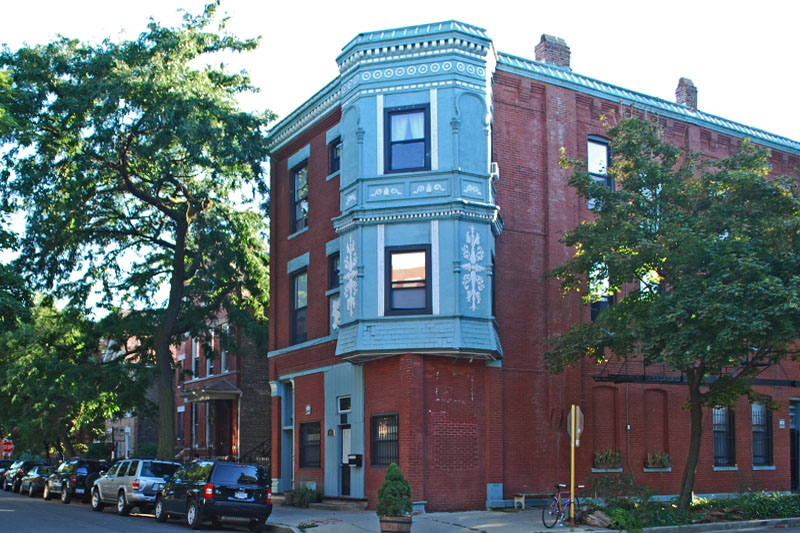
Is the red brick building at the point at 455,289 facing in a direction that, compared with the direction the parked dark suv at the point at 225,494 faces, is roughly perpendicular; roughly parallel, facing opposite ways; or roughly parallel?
roughly perpendicular

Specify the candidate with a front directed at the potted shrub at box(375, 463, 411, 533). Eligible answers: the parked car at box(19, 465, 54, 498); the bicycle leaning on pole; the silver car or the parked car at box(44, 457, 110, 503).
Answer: the bicycle leaning on pole

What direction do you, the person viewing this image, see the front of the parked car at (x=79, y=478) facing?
facing away from the viewer and to the left of the viewer

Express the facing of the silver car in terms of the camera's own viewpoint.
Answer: facing away from the viewer and to the left of the viewer

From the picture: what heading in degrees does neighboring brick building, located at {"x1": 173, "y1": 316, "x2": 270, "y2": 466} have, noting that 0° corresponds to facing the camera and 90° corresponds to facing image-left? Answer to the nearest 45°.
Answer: approximately 45°

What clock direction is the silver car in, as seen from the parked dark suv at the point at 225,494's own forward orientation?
The silver car is roughly at 1 o'clock from the parked dark suv.
